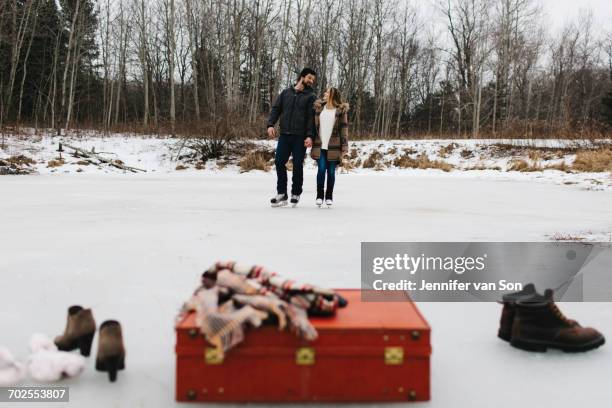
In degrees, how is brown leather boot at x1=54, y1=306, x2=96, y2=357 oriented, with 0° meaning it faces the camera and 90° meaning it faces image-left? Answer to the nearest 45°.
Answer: approximately 135°

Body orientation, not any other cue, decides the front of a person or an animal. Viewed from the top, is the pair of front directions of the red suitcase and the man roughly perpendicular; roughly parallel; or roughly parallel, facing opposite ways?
roughly parallel

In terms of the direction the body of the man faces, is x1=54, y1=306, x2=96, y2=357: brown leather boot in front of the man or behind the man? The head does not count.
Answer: in front

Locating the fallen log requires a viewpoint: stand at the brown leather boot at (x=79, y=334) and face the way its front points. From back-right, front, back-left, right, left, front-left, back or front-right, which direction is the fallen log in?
front-right

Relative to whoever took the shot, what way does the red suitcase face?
facing the viewer

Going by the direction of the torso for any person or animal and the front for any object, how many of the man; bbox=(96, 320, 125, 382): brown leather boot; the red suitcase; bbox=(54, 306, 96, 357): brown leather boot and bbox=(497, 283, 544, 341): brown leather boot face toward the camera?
2

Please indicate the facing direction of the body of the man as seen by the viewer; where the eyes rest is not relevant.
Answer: toward the camera

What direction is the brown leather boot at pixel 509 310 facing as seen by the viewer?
to the viewer's right

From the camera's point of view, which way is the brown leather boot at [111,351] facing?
away from the camera

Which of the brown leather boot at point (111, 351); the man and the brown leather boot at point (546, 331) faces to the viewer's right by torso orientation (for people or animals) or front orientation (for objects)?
the brown leather boot at point (546, 331)

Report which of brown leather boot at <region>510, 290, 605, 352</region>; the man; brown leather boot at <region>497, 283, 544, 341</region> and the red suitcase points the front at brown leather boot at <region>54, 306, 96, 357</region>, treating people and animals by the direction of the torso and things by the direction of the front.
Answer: the man

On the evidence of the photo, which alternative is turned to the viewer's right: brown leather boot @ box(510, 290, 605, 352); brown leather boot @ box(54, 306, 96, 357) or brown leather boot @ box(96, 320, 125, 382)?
brown leather boot @ box(510, 290, 605, 352)

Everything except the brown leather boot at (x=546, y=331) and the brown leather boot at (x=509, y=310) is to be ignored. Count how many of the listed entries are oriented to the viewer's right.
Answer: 2

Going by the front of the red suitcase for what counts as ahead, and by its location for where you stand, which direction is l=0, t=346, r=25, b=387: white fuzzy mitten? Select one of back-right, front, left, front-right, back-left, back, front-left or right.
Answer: right

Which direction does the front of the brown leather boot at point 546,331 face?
to the viewer's right

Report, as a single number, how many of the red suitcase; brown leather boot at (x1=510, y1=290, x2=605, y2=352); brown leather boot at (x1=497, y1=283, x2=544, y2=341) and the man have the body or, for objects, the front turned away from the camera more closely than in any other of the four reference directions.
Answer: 0

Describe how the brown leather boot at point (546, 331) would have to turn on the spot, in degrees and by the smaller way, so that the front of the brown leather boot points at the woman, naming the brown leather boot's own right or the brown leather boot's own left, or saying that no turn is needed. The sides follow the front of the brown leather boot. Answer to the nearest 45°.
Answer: approximately 135° to the brown leather boot's own left

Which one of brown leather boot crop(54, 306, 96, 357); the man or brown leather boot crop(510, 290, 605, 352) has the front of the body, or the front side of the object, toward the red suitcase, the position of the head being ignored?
the man

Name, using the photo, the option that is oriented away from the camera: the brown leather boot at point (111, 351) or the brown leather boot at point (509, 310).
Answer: the brown leather boot at point (111, 351)

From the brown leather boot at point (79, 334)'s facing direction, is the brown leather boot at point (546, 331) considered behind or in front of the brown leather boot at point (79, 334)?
behind
